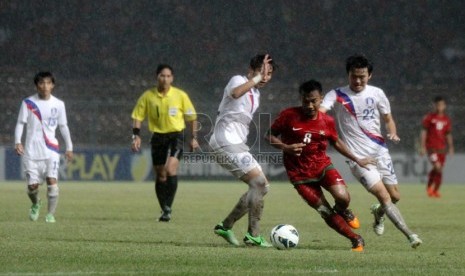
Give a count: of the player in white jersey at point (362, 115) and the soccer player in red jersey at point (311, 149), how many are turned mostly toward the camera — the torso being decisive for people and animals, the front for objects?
2

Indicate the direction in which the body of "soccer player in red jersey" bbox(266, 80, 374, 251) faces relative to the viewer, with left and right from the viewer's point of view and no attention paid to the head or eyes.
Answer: facing the viewer

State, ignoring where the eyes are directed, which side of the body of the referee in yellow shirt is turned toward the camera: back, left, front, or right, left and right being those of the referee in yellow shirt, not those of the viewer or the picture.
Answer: front

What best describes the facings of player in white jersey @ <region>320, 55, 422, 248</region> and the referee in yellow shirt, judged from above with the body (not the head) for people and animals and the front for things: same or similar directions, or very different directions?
same or similar directions

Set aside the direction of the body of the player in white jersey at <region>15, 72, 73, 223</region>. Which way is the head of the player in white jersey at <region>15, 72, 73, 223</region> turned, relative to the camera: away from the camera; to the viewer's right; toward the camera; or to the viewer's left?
toward the camera

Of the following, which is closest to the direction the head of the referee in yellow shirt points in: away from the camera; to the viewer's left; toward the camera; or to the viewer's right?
toward the camera

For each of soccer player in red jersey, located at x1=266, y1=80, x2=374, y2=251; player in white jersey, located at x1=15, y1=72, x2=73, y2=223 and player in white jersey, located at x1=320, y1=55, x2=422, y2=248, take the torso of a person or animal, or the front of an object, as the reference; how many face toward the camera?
3

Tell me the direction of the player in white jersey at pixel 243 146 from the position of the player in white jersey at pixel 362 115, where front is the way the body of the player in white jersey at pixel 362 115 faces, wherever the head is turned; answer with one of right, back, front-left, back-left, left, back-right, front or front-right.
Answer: front-right

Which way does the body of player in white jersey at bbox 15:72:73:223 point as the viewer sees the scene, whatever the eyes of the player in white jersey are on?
toward the camera

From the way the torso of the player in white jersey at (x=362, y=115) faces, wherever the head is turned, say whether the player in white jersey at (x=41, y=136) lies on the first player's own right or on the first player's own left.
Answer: on the first player's own right
